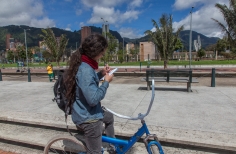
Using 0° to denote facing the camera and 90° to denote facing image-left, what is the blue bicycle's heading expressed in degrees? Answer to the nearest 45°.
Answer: approximately 270°

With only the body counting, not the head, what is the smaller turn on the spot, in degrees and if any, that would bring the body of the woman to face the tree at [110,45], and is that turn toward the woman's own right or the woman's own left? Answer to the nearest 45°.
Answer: approximately 90° to the woman's own left

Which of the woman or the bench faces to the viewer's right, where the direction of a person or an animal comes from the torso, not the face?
the woman

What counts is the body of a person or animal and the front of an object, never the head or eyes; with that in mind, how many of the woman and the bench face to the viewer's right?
1

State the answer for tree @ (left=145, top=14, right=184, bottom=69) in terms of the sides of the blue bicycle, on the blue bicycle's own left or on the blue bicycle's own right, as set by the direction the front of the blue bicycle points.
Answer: on the blue bicycle's own left

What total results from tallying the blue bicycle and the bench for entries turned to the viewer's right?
1

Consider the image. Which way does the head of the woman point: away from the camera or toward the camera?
away from the camera

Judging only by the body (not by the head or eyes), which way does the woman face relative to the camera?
to the viewer's right

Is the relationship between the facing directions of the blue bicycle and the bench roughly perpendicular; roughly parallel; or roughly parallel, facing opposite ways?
roughly perpendicular
